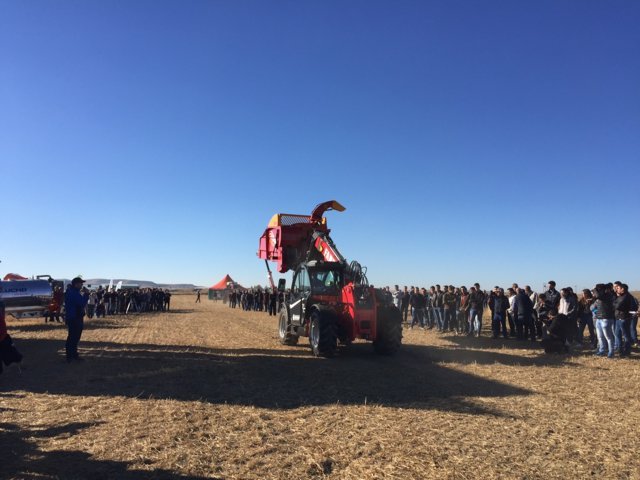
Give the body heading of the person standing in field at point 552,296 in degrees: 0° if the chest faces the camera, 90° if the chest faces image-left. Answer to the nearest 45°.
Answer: approximately 45°

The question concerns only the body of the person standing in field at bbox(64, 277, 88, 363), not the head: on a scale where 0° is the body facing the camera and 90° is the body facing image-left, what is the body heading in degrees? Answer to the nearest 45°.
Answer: approximately 270°

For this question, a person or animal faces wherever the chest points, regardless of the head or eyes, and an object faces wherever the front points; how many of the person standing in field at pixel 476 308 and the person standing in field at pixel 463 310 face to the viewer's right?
0

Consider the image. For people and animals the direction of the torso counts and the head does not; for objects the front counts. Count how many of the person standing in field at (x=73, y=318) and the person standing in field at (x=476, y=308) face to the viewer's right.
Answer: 1

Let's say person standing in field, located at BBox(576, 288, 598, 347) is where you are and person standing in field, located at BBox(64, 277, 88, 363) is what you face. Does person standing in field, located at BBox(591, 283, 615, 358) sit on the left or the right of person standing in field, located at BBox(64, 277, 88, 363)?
left

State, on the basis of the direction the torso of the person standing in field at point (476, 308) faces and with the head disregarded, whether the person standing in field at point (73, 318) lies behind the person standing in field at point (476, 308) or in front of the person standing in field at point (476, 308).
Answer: in front

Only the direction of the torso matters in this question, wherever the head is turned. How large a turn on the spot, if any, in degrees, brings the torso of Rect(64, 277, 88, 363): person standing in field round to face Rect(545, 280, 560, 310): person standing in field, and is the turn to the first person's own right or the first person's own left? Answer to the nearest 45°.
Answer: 0° — they already face them
